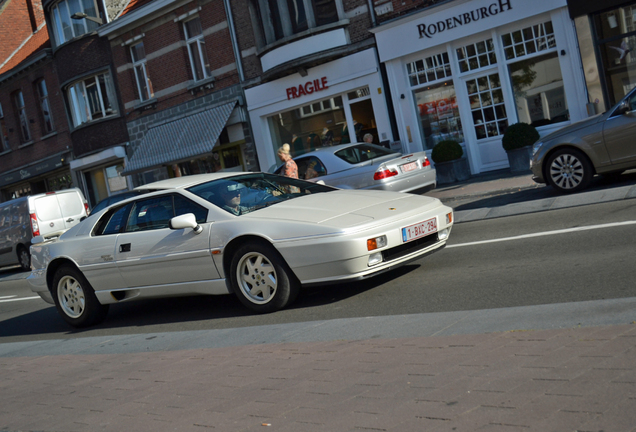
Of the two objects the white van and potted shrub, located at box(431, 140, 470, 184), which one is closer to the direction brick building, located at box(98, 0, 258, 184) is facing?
the white van

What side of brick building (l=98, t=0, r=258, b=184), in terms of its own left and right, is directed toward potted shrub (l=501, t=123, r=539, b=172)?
left

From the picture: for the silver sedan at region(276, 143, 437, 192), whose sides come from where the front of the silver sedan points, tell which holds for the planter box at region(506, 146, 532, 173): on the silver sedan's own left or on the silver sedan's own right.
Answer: on the silver sedan's own right

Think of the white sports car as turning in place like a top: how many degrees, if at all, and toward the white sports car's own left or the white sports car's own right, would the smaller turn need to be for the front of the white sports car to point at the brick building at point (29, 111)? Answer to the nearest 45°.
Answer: approximately 135° to the white sports car's own left

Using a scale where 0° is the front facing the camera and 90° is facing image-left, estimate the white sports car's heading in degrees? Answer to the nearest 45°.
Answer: approximately 315°

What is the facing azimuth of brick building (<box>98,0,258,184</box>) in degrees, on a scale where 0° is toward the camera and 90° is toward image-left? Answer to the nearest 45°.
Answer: approximately 45°

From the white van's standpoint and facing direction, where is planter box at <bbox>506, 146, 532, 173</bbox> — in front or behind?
behind

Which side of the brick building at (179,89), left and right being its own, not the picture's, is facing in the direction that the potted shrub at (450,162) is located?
left

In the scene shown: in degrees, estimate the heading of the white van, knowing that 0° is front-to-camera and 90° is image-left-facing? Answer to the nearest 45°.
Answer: approximately 135°

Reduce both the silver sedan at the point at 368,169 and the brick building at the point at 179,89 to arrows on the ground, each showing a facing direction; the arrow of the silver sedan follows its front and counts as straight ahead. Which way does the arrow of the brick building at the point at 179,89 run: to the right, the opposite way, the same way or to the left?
to the left
